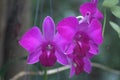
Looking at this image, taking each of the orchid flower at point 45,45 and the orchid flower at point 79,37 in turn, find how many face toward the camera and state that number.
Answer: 2

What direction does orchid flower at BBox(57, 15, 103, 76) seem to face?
toward the camera

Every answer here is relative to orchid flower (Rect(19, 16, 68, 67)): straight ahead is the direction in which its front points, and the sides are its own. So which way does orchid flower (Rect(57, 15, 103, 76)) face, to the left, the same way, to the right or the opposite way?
the same way

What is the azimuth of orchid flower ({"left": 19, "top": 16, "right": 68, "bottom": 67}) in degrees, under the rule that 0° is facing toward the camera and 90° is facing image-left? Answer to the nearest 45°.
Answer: approximately 0°
